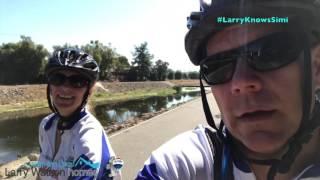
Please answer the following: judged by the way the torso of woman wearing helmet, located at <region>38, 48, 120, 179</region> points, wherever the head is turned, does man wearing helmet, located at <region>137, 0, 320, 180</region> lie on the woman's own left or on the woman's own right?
on the woman's own left

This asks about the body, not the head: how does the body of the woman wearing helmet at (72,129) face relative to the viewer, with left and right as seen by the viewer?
facing the viewer and to the left of the viewer

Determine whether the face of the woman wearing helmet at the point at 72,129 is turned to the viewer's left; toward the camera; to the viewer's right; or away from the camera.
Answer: toward the camera
